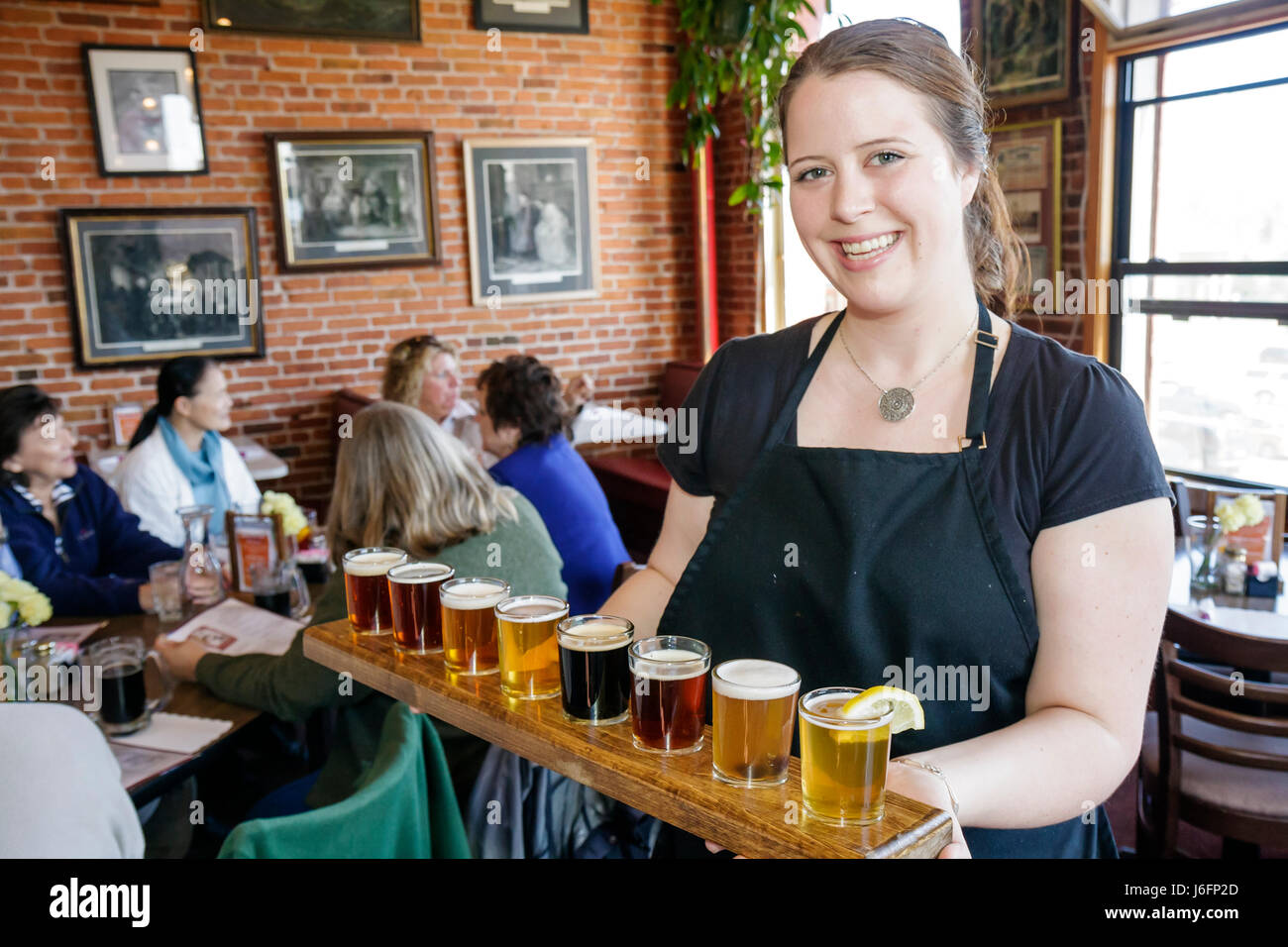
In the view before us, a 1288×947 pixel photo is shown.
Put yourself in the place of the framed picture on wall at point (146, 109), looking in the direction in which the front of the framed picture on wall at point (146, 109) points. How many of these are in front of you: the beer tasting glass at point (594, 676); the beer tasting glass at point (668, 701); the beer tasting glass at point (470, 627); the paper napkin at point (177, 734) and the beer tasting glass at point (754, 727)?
5

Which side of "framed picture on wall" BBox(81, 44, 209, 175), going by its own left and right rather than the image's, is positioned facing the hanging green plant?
left

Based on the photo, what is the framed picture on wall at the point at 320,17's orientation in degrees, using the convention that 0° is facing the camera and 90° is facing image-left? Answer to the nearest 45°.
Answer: approximately 0°

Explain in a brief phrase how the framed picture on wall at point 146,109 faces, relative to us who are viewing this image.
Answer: facing the viewer

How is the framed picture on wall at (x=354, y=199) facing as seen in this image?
toward the camera

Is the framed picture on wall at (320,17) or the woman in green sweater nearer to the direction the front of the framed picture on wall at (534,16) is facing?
the woman in green sweater

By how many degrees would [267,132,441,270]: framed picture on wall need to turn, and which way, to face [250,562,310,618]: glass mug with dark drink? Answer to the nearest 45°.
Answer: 0° — it already faces it

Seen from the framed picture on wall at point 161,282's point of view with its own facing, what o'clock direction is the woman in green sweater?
The woman in green sweater is roughly at 12 o'clock from the framed picture on wall.

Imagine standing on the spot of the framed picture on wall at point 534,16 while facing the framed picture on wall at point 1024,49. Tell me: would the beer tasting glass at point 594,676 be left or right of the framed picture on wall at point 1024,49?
right

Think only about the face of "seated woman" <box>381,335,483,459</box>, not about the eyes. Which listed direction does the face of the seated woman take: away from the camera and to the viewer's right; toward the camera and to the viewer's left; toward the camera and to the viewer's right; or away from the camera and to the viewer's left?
toward the camera and to the viewer's right

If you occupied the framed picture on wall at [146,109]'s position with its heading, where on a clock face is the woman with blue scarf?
The woman with blue scarf is roughly at 12 o'clock from the framed picture on wall.

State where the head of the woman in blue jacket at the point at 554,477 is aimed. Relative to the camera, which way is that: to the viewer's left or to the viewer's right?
to the viewer's left

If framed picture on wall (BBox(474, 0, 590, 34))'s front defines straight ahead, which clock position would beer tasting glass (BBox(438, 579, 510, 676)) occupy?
The beer tasting glass is roughly at 12 o'clock from the framed picture on wall.

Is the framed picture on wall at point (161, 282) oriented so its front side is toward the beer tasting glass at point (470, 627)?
yes

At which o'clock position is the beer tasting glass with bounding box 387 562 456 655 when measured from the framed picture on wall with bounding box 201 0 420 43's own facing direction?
The beer tasting glass is roughly at 12 o'clock from the framed picture on wall.

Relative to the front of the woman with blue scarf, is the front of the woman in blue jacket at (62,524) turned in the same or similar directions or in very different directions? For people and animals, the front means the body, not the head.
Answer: same or similar directions

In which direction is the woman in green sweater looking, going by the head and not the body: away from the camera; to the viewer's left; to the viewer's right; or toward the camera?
away from the camera
